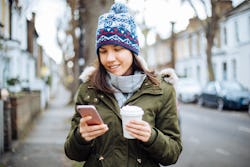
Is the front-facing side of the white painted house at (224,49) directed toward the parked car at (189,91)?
yes

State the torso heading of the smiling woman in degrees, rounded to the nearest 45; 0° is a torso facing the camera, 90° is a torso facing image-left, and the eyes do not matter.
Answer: approximately 0°

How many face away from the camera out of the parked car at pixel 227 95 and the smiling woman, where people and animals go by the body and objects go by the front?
0

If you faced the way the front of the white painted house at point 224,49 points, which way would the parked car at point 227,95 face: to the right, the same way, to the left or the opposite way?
to the left

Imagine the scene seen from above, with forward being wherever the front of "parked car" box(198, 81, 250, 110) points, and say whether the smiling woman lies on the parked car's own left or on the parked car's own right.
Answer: on the parked car's own right

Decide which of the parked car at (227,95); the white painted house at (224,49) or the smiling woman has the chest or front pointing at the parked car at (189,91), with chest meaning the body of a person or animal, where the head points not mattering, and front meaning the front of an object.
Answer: the white painted house

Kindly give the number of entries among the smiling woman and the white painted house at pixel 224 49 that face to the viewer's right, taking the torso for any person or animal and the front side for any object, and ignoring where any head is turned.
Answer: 0

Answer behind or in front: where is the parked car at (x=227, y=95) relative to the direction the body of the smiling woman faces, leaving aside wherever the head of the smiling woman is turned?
behind

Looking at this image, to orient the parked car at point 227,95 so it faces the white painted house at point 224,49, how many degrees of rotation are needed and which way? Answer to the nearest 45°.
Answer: approximately 135° to its left

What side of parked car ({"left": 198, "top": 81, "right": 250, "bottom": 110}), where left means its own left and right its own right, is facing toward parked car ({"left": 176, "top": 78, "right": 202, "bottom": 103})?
back

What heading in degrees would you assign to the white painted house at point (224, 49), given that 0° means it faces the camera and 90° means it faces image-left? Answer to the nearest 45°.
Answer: approximately 45°

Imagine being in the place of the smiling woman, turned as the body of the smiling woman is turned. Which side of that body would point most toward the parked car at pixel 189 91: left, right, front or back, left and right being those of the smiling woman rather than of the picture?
back

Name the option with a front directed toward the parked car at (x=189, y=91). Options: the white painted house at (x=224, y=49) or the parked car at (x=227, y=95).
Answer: the white painted house

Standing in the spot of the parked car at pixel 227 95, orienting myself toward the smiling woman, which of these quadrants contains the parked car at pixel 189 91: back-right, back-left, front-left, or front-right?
back-right

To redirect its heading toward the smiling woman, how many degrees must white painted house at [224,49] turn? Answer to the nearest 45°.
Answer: approximately 45° to its left
